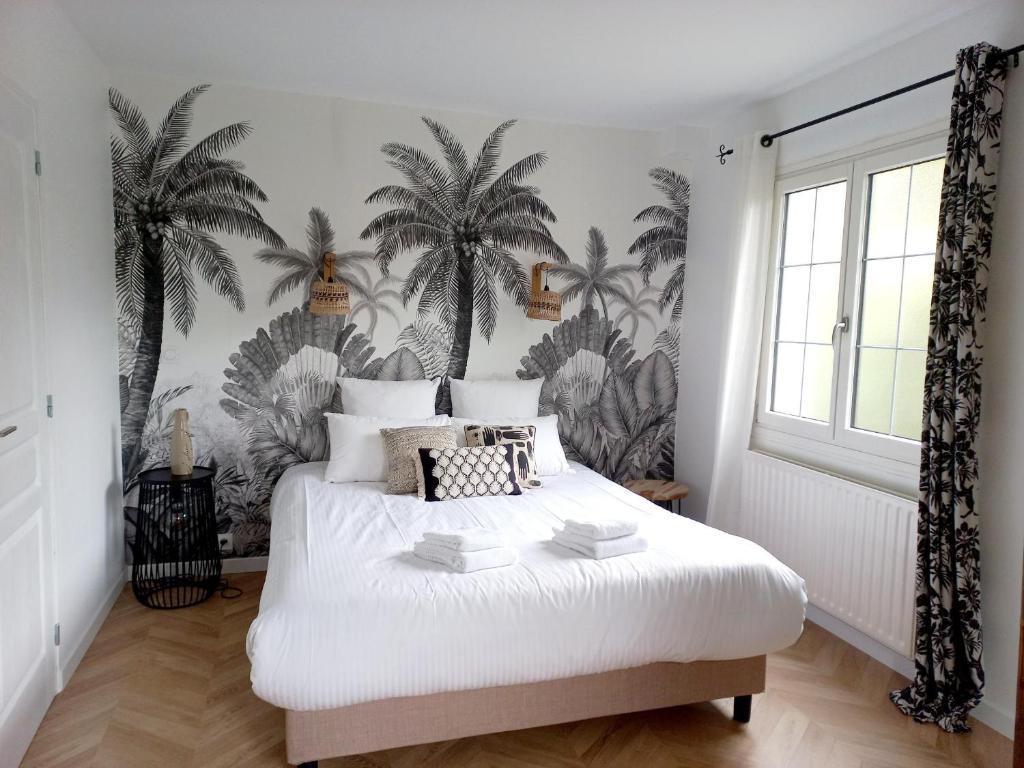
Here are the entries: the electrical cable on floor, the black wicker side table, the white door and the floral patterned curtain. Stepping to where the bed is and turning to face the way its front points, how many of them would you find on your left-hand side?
1

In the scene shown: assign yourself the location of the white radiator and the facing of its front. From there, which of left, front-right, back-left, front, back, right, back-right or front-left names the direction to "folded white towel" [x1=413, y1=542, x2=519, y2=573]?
front

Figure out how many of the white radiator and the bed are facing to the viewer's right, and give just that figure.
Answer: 0

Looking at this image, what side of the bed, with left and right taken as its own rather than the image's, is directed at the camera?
front

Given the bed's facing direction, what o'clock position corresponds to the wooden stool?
The wooden stool is roughly at 7 o'clock from the bed.

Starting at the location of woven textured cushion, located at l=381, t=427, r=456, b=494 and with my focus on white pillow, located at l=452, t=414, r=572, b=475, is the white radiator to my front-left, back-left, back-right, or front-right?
front-right

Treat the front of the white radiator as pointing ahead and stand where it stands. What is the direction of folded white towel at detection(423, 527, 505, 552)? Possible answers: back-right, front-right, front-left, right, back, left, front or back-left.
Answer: front

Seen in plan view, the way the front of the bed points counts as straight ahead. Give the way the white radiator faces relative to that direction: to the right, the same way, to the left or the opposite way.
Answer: to the right

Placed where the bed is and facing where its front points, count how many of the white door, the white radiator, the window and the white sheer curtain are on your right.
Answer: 1

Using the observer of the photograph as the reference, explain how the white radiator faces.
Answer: facing the viewer and to the left of the viewer

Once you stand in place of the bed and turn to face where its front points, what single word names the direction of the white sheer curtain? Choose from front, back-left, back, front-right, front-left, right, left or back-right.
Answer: back-left

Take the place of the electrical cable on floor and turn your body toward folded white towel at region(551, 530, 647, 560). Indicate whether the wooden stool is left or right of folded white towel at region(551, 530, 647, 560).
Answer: left

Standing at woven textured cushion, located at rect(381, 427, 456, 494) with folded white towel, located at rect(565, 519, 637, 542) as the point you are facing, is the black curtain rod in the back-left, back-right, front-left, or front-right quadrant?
front-left

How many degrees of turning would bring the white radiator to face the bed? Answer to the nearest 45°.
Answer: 0° — it already faces it

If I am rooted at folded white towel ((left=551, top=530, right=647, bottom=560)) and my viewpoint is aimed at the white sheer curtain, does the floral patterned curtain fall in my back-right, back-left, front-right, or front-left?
front-right
